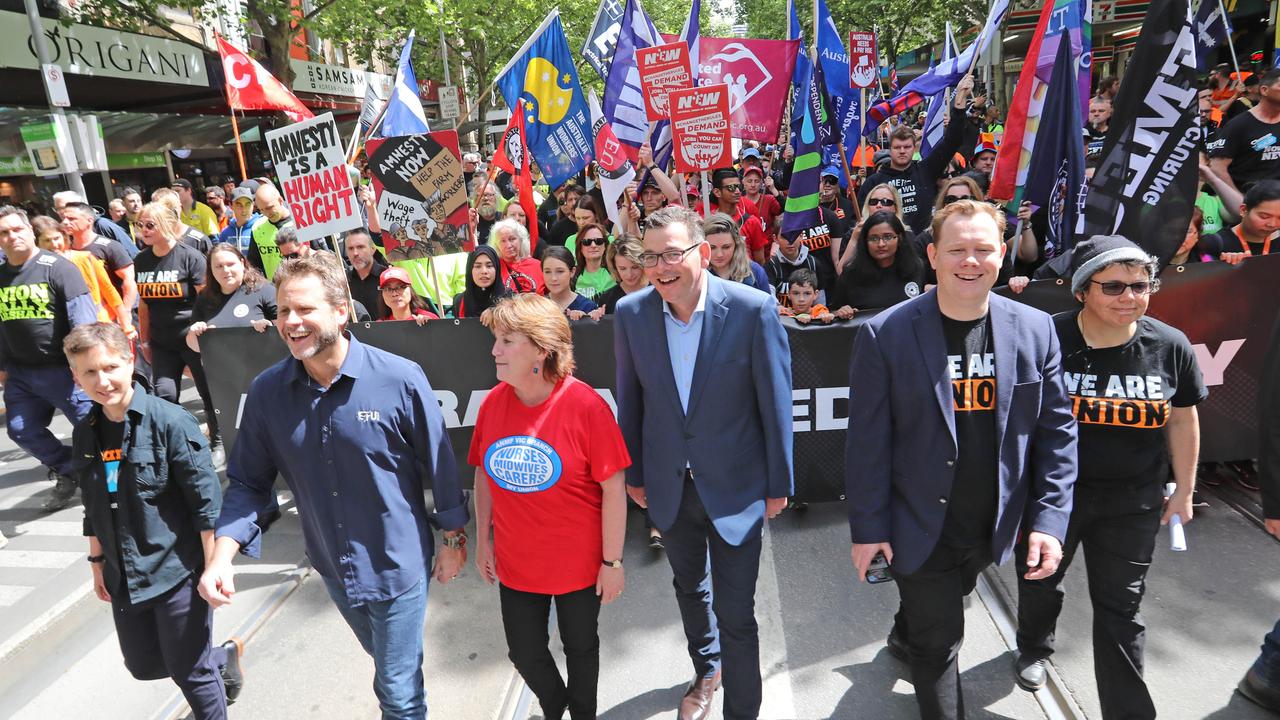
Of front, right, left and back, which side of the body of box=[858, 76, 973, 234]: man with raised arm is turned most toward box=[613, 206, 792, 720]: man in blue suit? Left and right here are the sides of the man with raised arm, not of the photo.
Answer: front

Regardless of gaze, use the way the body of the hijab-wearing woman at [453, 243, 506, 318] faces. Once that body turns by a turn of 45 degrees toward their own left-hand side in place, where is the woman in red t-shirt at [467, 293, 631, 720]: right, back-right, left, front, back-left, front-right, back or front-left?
front-right

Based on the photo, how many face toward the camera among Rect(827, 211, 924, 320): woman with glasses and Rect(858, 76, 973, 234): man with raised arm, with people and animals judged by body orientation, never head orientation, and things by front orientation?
2

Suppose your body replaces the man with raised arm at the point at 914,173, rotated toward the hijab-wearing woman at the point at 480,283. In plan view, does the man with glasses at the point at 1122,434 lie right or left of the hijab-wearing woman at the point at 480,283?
left

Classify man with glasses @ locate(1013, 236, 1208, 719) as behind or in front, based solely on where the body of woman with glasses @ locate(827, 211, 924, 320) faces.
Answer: in front

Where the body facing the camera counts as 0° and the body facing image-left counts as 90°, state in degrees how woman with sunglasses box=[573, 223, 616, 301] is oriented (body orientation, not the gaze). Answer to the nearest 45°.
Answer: approximately 0°

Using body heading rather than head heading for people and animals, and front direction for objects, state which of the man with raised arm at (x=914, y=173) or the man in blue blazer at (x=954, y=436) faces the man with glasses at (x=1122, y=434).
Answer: the man with raised arm at (x=914, y=173)
